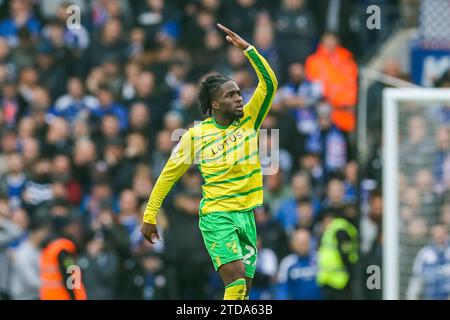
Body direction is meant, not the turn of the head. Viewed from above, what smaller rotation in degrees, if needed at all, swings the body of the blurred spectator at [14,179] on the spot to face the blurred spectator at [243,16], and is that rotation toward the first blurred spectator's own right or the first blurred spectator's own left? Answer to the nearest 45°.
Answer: approximately 90° to the first blurred spectator's own left
